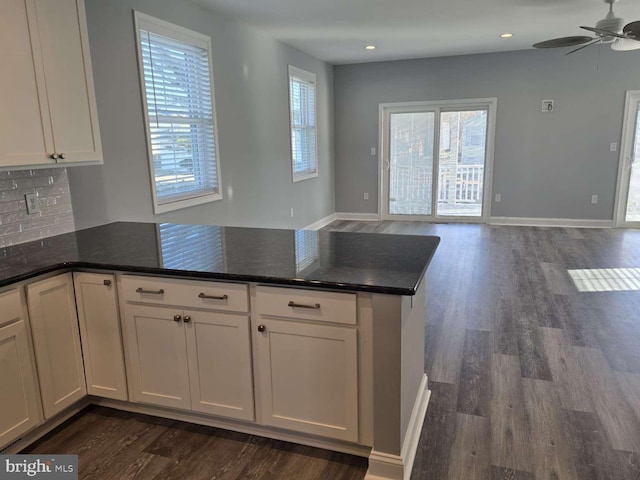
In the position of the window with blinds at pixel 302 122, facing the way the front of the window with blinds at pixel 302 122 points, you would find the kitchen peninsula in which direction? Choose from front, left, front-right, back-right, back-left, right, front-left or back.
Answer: front-right

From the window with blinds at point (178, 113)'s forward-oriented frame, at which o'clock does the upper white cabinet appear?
The upper white cabinet is roughly at 2 o'clock from the window with blinds.

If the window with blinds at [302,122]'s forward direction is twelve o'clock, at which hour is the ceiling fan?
The ceiling fan is roughly at 12 o'clock from the window with blinds.

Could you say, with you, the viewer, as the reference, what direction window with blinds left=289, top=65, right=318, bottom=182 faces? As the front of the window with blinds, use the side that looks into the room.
facing the viewer and to the right of the viewer

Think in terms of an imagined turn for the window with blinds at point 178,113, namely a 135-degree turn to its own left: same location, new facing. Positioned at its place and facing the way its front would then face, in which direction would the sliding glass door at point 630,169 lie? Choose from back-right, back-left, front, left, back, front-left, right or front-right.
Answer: right

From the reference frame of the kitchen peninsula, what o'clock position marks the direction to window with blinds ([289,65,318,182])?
The window with blinds is roughly at 5 o'clock from the kitchen peninsula.

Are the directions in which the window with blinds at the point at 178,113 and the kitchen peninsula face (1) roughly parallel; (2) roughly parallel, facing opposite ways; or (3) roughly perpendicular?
roughly perpendicular

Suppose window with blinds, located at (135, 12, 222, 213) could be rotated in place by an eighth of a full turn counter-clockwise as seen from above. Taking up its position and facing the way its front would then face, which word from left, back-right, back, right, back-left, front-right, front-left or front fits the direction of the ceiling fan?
front

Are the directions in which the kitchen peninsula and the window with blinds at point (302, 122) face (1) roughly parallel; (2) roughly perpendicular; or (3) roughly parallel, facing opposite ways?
roughly perpendicular

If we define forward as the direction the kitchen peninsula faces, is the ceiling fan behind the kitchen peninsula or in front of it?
behind

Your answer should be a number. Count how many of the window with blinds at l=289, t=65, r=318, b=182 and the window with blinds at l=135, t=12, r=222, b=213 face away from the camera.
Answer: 0

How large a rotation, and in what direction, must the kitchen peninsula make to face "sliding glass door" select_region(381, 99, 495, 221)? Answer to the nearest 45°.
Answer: approximately 180°

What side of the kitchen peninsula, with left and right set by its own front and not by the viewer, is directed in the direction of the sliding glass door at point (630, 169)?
back

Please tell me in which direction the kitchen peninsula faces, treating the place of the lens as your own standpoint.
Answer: facing the viewer and to the left of the viewer

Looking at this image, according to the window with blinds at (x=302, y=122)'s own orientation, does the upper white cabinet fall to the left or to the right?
on its right

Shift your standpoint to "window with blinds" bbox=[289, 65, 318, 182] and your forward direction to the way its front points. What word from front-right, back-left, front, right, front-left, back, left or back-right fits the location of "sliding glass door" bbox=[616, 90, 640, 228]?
front-left

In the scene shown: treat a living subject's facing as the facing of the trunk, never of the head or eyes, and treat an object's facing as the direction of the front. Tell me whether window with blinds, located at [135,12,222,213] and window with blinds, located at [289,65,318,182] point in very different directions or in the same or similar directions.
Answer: same or similar directions

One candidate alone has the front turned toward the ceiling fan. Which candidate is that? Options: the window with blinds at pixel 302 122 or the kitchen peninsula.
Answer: the window with blinds
